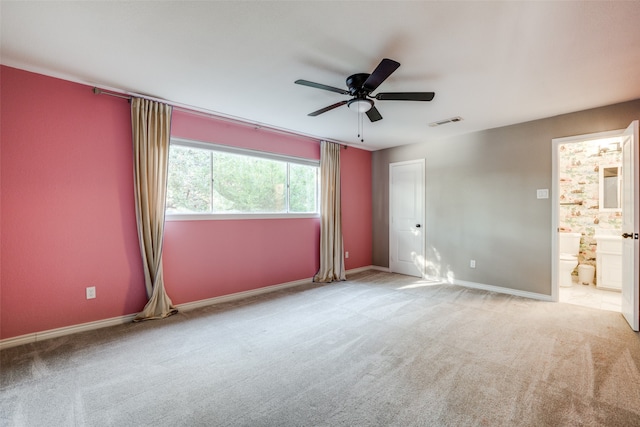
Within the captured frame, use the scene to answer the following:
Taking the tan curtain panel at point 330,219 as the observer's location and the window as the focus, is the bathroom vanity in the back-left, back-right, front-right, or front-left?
back-left

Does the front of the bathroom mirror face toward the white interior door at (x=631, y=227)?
yes

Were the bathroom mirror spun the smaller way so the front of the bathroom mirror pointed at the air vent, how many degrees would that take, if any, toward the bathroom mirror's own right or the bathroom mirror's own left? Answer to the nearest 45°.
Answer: approximately 45° to the bathroom mirror's own right

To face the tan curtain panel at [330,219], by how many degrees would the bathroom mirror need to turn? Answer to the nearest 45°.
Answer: approximately 45° to its right
